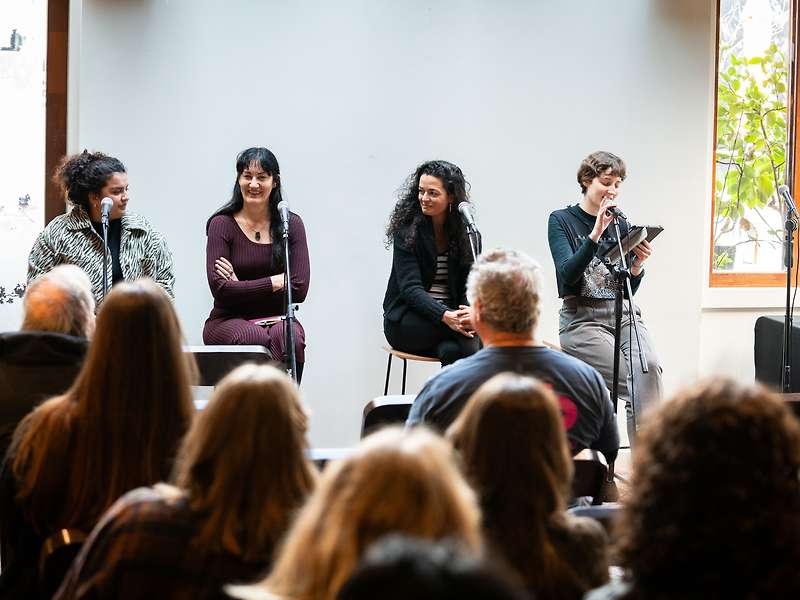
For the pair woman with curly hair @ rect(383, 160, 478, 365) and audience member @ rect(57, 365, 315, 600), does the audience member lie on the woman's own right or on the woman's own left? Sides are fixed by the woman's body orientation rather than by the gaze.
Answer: on the woman's own right

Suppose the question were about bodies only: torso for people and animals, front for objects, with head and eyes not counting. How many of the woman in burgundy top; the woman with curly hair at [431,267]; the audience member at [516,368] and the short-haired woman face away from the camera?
1

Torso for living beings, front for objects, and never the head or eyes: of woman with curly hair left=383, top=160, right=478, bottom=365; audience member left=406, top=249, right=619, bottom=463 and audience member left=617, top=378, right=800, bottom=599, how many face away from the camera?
2

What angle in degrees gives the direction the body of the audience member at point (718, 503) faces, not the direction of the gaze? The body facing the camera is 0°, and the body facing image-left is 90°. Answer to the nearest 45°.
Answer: approximately 180°

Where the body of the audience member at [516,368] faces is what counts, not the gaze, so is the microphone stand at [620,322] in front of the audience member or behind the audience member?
in front

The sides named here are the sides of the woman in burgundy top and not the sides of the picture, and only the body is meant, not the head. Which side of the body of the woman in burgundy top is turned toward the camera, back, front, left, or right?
front

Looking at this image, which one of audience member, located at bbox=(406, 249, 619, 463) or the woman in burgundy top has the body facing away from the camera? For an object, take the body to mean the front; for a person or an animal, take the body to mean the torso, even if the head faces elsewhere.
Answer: the audience member

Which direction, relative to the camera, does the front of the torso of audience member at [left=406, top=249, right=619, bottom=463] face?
away from the camera

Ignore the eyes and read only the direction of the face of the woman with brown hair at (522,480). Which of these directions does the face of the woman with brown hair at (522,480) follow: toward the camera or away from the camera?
away from the camera

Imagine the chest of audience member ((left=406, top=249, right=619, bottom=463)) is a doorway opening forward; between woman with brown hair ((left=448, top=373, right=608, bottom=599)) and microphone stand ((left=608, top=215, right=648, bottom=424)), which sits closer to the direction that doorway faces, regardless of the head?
the microphone stand

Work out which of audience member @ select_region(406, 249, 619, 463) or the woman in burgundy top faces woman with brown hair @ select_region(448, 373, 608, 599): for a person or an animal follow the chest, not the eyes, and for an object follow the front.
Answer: the woman in burgundy top

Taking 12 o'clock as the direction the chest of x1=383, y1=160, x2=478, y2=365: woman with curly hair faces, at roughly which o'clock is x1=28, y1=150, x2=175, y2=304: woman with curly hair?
x1=28, y1=150, x2=175, y2=304: woman with curly hair is roughly at 4 o'clock from x1=383, y1=160, x2=478, y2=365: woman with curly hair.

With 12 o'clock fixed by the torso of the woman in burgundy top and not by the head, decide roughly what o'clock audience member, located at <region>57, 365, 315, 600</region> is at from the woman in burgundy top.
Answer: The audience member is roughly at 12 o'clock from the woman in burgundy top.

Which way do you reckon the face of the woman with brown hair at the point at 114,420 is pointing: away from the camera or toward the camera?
away from the camera

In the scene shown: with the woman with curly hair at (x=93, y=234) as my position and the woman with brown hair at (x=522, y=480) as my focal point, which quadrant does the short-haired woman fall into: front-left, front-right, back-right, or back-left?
front-left

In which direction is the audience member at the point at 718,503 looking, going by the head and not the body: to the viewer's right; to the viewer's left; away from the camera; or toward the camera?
away from the camera

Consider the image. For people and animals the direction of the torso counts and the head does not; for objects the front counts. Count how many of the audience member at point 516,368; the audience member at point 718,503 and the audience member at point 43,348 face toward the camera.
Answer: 0

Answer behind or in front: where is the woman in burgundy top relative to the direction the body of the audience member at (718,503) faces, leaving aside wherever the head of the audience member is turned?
in front

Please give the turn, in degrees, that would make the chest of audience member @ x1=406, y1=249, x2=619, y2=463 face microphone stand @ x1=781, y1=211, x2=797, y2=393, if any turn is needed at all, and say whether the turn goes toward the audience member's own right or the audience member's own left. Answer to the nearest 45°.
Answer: approximately 45° to the audience member's own right
